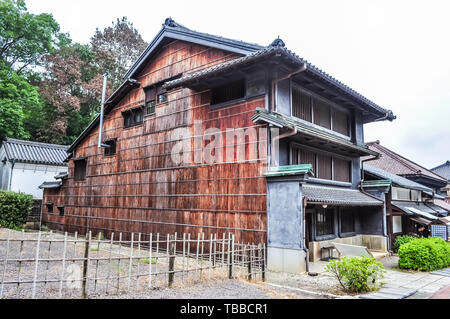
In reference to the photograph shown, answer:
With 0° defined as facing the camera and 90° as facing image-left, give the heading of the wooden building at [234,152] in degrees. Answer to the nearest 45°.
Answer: approximately 315°

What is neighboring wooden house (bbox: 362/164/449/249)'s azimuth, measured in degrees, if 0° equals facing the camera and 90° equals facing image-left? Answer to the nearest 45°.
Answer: approximately 315°

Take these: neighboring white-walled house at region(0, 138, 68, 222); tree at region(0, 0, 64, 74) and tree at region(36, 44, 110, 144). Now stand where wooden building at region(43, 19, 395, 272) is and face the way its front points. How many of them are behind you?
3

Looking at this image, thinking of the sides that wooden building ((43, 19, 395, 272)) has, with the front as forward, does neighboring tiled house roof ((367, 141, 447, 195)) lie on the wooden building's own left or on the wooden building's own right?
on the wooden building's own left

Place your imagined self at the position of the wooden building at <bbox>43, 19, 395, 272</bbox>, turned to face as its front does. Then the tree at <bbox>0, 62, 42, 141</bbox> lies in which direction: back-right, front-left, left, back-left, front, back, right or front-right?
back

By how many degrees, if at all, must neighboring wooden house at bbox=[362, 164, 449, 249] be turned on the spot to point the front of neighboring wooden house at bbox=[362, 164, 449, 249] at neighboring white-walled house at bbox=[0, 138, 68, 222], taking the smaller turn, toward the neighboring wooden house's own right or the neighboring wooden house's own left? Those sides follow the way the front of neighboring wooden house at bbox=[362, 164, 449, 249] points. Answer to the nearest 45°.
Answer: approximately 135° to the neighboring wooden house's own right

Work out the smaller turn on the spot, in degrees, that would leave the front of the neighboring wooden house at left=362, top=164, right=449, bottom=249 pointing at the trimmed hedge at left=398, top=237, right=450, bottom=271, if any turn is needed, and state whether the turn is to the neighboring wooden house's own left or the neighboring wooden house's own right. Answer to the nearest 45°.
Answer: approximately 45° to the neighboring wooden house's own right

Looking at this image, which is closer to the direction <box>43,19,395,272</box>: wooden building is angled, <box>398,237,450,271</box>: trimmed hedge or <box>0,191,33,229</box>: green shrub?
the trimmed hedge
